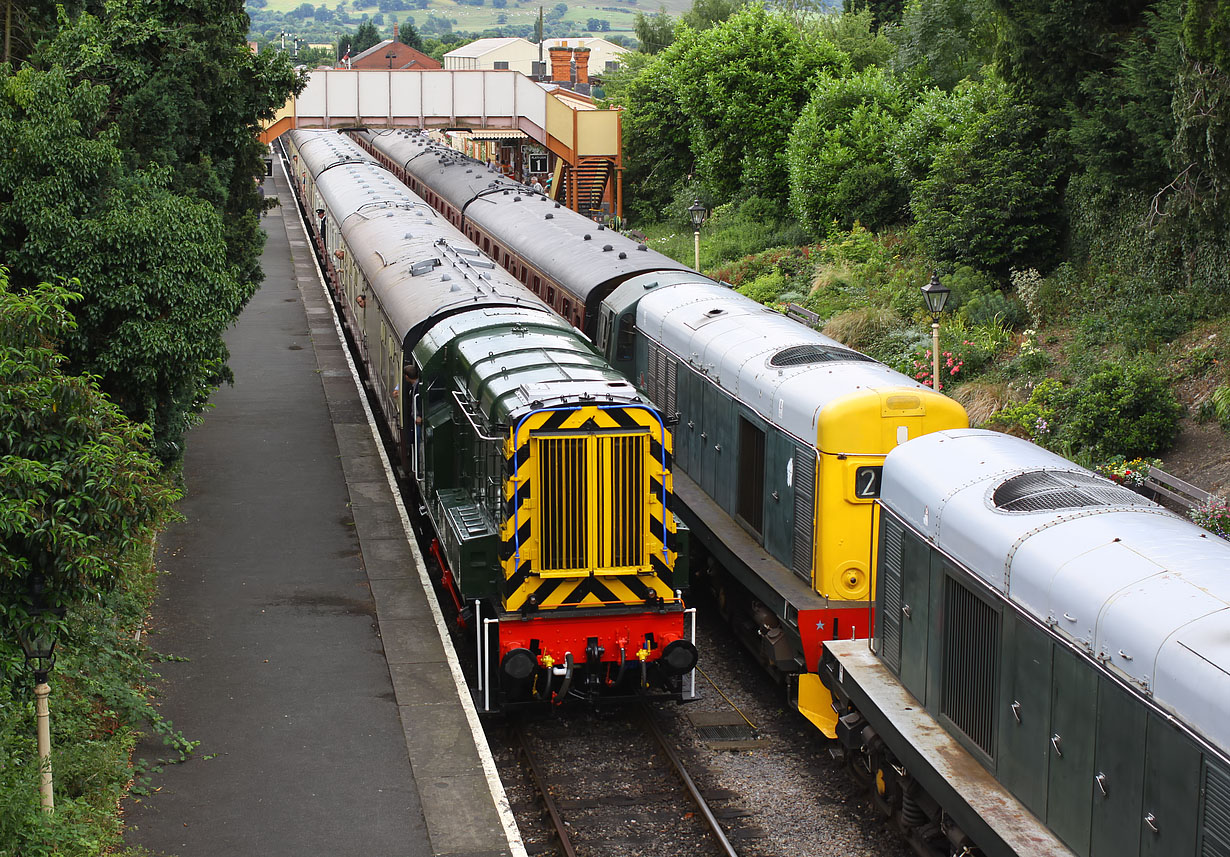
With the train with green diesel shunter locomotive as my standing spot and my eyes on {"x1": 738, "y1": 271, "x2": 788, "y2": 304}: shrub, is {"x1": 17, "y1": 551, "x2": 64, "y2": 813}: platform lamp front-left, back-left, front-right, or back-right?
back-left

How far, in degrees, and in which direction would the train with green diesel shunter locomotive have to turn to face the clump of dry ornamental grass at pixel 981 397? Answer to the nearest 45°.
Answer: approximately 135° to its left

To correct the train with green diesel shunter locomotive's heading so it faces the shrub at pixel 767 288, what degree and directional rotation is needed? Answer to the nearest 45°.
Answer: approximately 180°

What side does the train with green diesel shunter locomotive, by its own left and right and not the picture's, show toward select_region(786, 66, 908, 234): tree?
back

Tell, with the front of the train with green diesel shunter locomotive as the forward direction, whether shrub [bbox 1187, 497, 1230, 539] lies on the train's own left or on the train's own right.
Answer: on the train's own left

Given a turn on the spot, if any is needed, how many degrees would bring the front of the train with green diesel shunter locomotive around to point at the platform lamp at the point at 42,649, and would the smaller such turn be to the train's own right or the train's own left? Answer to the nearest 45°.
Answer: approximately 45° to the train's own right

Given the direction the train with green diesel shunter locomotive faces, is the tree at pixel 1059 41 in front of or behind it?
behind

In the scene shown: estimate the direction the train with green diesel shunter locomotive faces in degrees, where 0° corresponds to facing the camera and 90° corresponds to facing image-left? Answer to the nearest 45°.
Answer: approximately 0°

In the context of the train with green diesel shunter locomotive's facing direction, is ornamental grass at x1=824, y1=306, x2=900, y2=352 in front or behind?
behind

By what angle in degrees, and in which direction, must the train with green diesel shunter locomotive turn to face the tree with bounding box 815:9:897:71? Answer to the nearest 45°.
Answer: approximately 180°

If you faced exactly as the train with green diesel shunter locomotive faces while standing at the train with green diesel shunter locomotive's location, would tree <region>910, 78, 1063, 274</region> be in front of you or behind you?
behind

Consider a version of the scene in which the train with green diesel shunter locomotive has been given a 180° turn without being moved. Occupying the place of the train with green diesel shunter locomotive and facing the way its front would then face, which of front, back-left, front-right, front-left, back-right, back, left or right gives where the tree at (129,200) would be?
front-left
